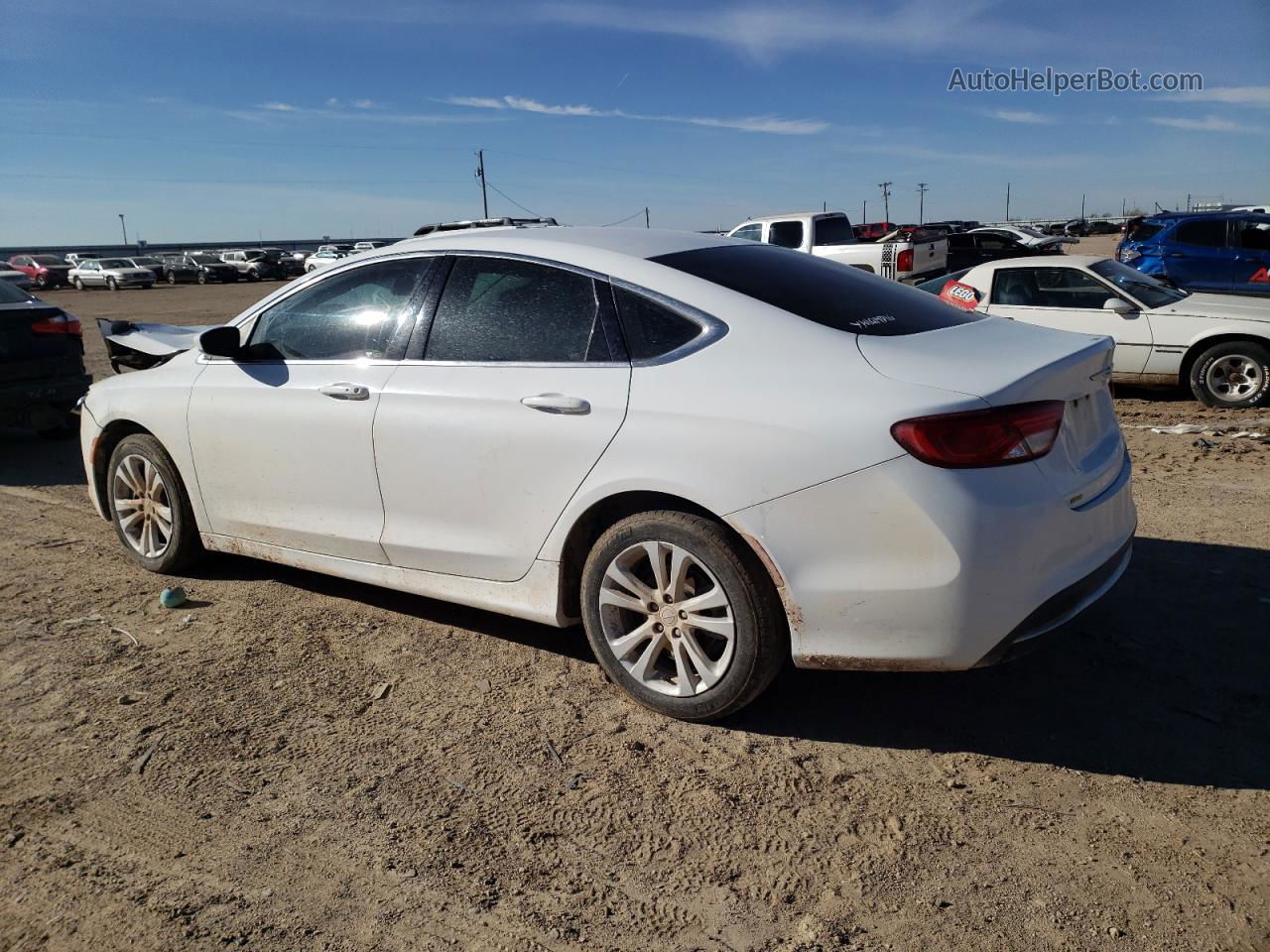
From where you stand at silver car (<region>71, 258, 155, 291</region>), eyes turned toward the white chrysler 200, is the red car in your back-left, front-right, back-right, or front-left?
back-right

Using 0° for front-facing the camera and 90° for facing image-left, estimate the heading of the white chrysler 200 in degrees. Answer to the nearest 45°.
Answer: approximately 135°

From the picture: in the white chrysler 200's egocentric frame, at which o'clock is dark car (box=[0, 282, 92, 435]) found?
The dark car is roughly at 12 o'clock from the white chrysler 200.

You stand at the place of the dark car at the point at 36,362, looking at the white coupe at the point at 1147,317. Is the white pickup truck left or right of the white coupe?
left

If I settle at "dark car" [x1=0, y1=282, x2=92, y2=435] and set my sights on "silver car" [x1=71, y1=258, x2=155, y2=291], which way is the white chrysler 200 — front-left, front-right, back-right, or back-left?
back-right

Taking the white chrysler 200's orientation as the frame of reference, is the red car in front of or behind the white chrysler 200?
in front

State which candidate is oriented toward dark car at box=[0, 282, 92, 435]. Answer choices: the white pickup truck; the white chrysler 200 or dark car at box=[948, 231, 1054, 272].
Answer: the white chrysler 200

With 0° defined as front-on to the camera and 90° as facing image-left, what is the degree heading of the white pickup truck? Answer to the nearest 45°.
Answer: approximately 135°

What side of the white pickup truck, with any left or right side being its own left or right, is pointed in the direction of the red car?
front
